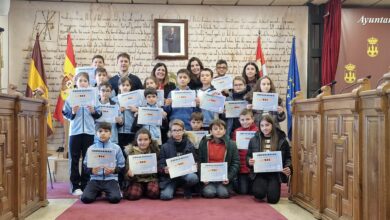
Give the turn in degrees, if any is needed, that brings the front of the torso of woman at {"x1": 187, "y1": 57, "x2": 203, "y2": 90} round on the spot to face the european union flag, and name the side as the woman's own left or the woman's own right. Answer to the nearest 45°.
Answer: approximately 135° to the woman's own left

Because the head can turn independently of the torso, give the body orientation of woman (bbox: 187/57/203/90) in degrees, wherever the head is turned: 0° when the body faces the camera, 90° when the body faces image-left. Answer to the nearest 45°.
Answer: approximately 0°

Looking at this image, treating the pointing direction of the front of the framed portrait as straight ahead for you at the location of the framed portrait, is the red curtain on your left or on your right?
on your left

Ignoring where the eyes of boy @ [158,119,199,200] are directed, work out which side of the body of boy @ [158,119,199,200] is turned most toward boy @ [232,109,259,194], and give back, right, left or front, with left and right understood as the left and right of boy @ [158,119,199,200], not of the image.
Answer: left
